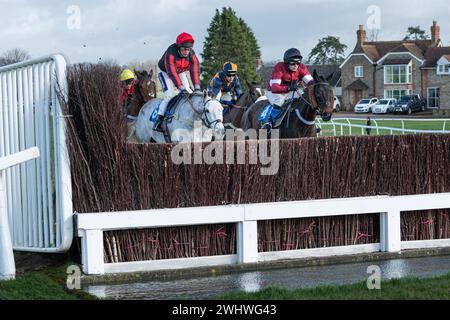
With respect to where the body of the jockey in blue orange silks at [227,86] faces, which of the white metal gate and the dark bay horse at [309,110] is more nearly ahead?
the dark bay horse

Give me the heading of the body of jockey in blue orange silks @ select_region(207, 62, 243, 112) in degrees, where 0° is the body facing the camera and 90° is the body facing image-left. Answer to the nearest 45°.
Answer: approximately 315°

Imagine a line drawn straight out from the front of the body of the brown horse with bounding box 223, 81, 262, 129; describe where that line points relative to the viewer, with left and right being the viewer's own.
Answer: facing the viewer and to the right of the viewer

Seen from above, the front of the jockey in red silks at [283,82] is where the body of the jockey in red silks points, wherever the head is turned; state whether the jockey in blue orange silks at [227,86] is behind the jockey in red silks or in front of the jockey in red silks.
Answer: behind

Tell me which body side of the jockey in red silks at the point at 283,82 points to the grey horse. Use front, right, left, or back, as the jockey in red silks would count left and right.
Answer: right

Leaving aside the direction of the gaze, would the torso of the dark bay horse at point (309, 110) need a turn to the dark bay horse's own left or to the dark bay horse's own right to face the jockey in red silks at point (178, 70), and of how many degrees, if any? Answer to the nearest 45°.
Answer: approximately 135° to the dark bay horse's own right

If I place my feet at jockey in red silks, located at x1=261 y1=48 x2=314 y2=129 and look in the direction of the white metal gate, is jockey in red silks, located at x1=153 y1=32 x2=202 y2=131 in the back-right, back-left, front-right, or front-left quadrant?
front-right

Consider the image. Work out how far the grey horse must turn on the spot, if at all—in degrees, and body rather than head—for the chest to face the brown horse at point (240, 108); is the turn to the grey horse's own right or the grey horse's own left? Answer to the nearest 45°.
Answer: approximately 135° to the grey horse's own left

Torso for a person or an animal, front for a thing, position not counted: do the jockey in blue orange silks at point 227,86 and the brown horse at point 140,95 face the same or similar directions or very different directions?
same or similar directions

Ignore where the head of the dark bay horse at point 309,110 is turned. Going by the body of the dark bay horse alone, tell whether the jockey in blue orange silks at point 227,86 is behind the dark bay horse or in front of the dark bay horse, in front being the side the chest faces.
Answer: behind
